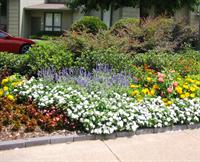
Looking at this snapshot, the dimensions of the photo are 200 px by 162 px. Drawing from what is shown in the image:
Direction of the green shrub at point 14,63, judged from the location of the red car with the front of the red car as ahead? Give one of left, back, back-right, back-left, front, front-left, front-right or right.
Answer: right

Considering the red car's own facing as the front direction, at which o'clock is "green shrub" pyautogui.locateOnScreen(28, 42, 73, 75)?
The green shrub is roughly at 3 o'clock from the red car.

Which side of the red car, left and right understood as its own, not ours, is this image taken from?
right
